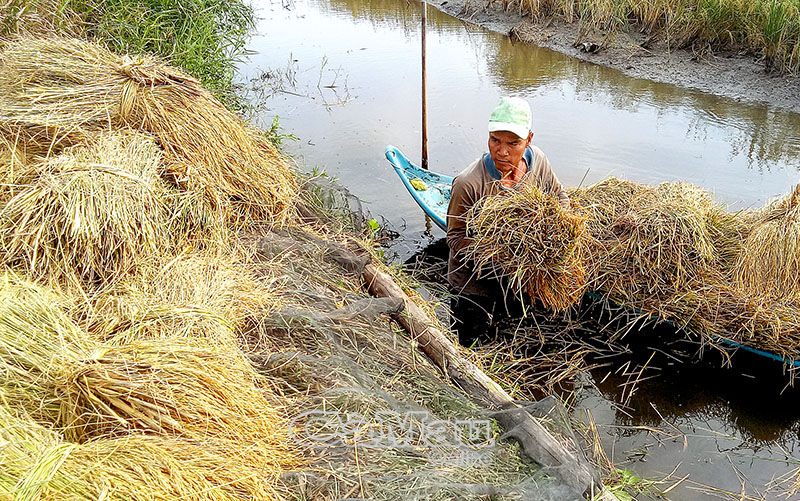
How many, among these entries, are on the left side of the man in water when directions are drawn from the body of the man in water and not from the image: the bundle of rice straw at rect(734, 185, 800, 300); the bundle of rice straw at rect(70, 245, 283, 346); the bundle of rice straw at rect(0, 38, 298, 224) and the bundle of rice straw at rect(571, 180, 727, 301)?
2

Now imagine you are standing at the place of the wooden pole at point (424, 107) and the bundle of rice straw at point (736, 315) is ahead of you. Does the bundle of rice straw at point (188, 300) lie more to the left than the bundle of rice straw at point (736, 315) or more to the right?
right

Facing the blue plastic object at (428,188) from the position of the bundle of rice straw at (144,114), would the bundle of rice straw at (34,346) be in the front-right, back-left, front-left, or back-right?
back-right

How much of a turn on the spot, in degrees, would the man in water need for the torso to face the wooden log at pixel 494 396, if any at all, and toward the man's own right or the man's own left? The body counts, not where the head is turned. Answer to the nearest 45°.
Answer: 0° — they already face it

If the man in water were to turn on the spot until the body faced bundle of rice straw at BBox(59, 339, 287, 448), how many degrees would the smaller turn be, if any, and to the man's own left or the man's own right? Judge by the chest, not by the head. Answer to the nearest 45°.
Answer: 0° — they already face it

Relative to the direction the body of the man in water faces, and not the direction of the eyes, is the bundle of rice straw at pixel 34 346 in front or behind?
in front

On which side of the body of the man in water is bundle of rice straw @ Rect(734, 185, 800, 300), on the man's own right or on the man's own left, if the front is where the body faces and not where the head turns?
on the man's own left

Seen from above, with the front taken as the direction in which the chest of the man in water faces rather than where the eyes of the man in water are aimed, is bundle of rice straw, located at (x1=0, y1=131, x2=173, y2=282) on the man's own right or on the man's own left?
on the man's own right

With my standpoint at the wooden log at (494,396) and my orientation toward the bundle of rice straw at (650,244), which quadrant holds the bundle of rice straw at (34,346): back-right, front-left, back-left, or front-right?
back-left

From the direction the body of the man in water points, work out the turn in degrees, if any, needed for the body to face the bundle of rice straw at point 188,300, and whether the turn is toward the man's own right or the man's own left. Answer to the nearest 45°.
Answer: approximately 45° to the man's own right

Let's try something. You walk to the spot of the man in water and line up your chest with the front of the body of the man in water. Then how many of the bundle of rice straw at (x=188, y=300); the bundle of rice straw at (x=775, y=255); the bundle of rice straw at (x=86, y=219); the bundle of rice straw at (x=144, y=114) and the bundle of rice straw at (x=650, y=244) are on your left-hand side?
2

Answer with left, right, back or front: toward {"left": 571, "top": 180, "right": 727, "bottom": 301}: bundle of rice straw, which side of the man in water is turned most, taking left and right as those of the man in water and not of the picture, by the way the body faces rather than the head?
left

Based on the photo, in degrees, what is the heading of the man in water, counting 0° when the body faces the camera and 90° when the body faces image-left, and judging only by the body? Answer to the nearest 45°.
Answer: approximately 0°

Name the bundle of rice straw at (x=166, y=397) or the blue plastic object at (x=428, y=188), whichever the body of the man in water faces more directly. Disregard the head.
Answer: the bundle of rice straw
